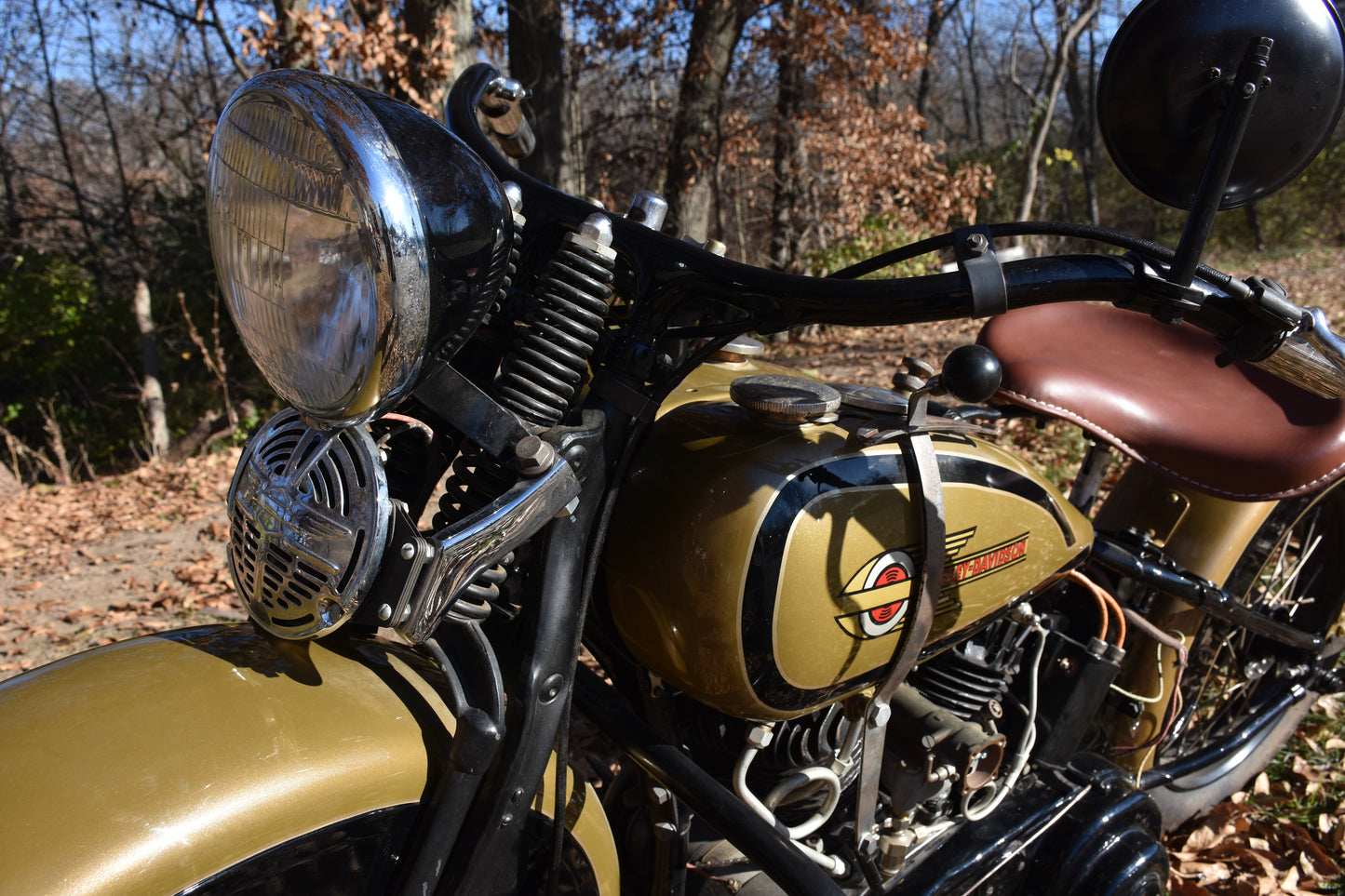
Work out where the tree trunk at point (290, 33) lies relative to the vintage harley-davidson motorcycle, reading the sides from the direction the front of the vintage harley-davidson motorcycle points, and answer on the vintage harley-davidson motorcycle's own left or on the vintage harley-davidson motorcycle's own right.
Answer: on the vintage harley-davidson motorcycle's own right

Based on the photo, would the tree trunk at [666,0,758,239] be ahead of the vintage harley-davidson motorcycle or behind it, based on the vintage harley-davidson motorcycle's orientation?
behind

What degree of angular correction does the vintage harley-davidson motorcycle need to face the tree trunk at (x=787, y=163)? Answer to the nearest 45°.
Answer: approximately 135° to its right

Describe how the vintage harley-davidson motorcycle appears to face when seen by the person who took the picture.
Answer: facing the viewer and to the left of the viewer

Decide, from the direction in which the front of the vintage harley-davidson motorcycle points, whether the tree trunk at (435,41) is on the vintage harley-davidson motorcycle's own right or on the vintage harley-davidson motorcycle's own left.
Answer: on the vintage harley-davidson motorcycle's own right

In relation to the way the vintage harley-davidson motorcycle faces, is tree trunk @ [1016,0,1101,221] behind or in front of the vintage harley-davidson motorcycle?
behind

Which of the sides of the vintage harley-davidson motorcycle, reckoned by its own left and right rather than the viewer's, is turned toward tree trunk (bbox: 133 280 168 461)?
right

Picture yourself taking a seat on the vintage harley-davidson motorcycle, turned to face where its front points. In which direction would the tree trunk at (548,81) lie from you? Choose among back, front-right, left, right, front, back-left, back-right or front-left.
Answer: back-right
